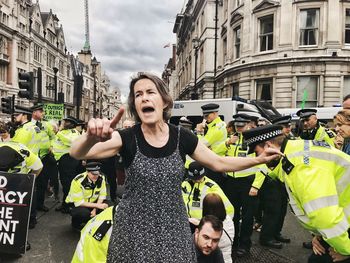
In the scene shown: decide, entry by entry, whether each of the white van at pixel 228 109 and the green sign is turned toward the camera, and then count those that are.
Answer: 1

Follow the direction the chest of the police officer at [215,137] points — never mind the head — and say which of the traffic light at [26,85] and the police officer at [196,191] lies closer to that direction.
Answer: the police officer

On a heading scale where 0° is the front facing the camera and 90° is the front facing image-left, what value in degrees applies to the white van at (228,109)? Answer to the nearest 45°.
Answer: approximately 270°

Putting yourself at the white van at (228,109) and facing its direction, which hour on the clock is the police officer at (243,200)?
The police officer is roughly at 3 o'clock from the white van.

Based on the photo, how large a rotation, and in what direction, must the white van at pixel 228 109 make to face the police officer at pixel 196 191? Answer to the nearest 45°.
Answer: approximately 90° to its right

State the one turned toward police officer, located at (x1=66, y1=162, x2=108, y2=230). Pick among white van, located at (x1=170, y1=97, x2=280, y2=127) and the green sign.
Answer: the green sign

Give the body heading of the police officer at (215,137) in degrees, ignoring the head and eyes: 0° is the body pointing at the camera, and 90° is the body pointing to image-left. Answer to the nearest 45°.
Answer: approximately 45°

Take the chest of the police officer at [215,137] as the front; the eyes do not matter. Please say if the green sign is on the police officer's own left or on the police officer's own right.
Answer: on the police officer's own right
